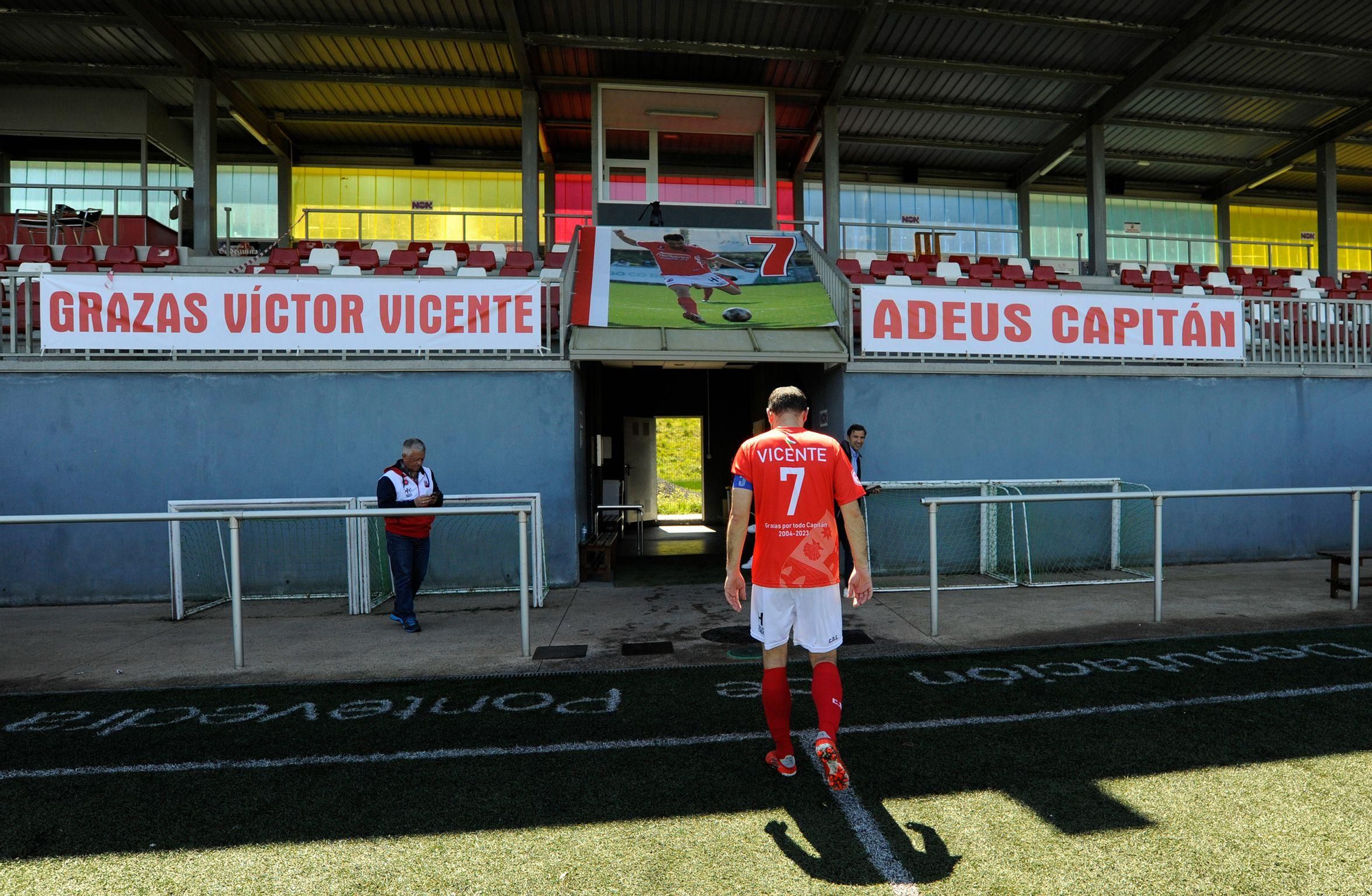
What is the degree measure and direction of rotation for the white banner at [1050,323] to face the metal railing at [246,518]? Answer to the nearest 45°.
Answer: approximately 45° to its right

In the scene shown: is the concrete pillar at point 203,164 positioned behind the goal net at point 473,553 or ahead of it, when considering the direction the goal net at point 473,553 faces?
behind

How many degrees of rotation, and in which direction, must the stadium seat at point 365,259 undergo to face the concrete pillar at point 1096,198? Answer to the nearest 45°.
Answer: approximately 90° to its left

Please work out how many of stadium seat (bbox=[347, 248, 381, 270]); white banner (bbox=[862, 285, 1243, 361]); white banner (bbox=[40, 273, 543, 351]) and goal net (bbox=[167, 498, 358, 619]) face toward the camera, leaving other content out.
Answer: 4

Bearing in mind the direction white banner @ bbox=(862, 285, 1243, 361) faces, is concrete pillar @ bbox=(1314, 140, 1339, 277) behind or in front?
behind

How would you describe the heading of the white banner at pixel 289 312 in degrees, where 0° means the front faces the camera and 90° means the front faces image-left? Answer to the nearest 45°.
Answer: approximately 0°

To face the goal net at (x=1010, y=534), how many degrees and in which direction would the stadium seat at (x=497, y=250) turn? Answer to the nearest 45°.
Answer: approximately 45° to its left

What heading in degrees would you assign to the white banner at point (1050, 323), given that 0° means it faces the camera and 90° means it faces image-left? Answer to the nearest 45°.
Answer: approximately 0°

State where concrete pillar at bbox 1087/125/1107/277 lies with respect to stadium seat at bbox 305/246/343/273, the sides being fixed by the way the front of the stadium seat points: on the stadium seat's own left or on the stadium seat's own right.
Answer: on the stadium seat's own left

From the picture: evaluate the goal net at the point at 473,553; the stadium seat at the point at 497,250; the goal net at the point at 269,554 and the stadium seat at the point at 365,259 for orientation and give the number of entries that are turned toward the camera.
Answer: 4

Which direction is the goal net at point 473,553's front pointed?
toward the camera

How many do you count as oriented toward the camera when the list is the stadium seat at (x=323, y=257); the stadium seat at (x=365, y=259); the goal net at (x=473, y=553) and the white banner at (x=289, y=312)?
4

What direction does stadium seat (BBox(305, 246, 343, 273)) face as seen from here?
toward the camera

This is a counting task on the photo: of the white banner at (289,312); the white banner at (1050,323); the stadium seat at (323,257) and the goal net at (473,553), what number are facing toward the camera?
4

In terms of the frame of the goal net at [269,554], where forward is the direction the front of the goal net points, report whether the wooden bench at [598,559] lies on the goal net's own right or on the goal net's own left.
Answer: on the goal net's own left

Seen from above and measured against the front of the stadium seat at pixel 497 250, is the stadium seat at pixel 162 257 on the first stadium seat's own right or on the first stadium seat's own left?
on the first stadium seat's own right

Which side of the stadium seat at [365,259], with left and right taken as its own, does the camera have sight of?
front

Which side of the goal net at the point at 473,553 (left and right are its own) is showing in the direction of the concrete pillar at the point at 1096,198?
left

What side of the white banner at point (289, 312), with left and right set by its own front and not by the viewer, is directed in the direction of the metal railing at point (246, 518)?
front

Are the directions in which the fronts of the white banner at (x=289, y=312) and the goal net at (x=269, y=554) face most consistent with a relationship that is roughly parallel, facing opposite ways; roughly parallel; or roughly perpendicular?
roughly parallel

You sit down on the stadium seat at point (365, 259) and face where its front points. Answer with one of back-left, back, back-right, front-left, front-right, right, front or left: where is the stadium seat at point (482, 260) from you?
left
